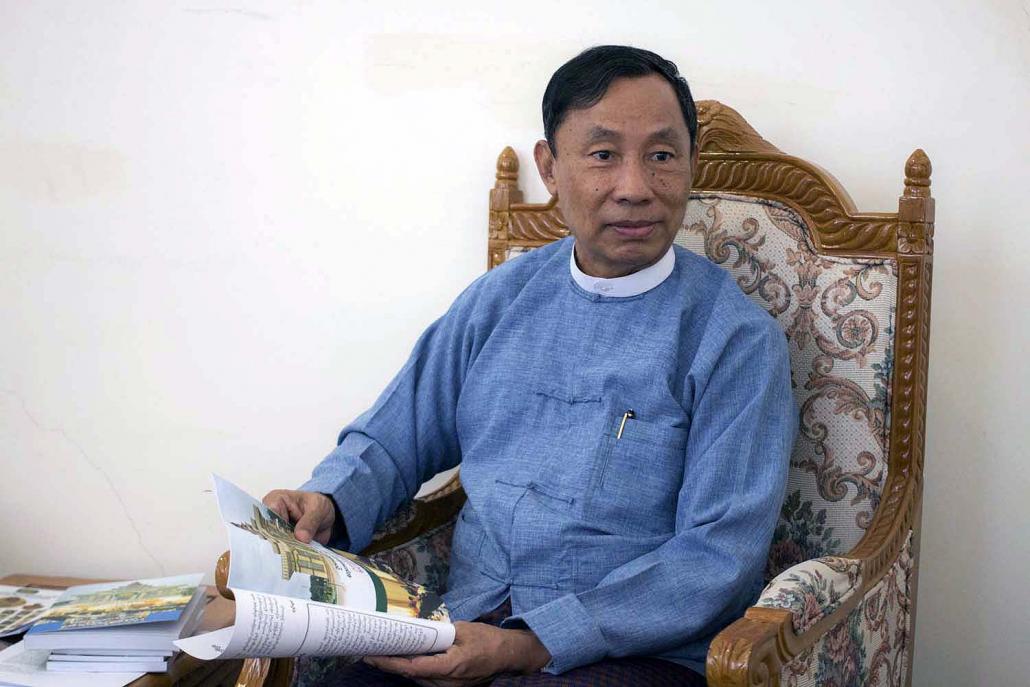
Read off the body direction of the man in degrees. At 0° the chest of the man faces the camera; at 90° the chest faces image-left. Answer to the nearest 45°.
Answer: approximately 45°

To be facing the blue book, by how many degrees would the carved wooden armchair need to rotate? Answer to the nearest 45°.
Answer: approximately 45° to its right

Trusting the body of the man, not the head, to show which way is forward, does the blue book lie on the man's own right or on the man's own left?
on the man's own right
